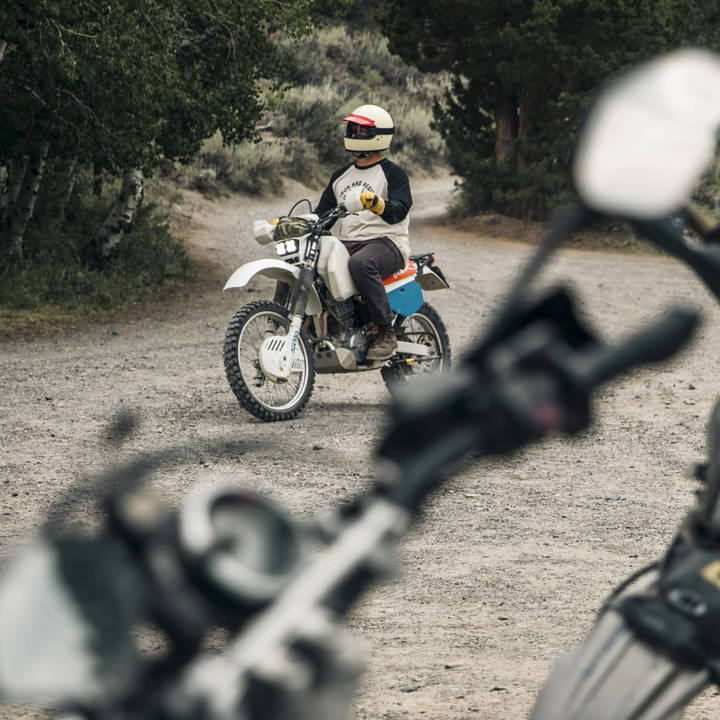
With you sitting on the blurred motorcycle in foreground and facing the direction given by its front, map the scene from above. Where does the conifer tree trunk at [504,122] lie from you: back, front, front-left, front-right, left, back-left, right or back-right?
front-right

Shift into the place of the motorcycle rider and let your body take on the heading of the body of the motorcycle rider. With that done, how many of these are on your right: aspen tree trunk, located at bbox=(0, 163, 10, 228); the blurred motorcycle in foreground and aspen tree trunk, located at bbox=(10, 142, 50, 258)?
2

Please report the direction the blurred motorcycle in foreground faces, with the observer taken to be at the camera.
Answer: facing away from the viewer and to the left of the viewer

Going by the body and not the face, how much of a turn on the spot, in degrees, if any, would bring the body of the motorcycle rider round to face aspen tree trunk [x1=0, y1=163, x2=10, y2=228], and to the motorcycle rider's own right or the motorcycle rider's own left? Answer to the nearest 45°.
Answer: approximately 90° to the motorcycle rider's own right

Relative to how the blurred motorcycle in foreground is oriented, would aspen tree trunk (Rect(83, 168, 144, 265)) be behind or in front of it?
in front

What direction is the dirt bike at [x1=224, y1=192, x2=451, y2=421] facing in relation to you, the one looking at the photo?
facing the viewer and to the left of the viewer

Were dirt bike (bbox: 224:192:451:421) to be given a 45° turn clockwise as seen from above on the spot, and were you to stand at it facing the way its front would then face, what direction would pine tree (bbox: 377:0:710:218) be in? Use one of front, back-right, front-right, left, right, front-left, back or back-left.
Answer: right

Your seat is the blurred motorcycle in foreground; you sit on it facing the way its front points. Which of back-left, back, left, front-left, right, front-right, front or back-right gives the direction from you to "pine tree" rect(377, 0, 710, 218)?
front-right

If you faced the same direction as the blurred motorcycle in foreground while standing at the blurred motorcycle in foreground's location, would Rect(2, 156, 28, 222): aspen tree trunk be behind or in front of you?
in front

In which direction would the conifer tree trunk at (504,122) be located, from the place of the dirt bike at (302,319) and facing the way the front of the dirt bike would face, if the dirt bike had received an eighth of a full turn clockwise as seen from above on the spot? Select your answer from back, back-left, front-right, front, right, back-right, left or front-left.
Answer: right

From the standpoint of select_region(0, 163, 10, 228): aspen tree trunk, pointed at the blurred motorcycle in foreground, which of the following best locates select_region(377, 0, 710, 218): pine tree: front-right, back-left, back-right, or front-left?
back-left

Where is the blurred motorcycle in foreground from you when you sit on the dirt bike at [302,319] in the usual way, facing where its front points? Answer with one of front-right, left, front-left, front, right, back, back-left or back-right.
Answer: front-left

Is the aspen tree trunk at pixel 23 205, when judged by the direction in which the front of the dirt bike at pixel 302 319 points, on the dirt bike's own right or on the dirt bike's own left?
on the dirt bike's own right

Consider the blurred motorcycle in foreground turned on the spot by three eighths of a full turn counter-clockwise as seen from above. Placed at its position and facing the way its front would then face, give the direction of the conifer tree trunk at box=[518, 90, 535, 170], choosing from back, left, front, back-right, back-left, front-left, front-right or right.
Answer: back
